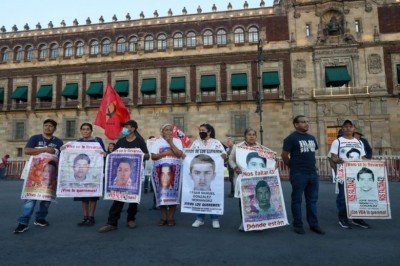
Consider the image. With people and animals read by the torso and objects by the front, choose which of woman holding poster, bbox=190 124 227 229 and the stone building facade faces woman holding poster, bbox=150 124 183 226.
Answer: the stone building facade

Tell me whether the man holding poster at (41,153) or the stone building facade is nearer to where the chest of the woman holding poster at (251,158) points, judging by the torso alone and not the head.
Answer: the man holding poster

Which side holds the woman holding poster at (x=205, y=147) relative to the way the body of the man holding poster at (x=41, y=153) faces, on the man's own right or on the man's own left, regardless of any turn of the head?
on the man's own left

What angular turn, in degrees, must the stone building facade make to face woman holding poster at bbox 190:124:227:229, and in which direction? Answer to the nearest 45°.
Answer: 0° — it already faces them

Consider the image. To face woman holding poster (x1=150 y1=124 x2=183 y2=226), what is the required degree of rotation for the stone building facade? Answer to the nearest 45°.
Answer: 0° — it already faces them

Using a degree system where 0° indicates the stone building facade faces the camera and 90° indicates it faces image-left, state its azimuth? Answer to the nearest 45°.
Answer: approximately 0°

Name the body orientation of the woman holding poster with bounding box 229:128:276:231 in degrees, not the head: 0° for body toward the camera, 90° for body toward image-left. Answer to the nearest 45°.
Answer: approximately 0°

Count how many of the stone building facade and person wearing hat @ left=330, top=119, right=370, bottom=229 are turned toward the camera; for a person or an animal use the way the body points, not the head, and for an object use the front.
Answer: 2

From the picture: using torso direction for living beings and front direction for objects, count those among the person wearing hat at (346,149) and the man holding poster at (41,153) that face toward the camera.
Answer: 2

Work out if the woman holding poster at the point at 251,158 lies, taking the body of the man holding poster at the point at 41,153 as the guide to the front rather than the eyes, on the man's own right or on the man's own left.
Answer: on the man's own left
